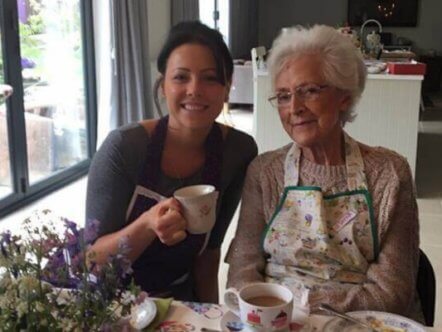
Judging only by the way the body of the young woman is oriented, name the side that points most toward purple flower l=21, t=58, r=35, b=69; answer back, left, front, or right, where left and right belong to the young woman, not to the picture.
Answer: back

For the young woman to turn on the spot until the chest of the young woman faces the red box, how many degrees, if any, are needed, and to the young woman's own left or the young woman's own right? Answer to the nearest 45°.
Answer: approximately 135° to the young woman's own left

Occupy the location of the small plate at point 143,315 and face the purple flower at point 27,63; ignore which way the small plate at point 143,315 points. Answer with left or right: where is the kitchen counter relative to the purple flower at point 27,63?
right

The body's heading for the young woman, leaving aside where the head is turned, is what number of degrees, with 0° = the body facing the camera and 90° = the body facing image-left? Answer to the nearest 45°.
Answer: approximately 0°

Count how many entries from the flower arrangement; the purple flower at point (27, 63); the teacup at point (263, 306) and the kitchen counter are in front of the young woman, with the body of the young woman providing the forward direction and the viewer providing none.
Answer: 2
